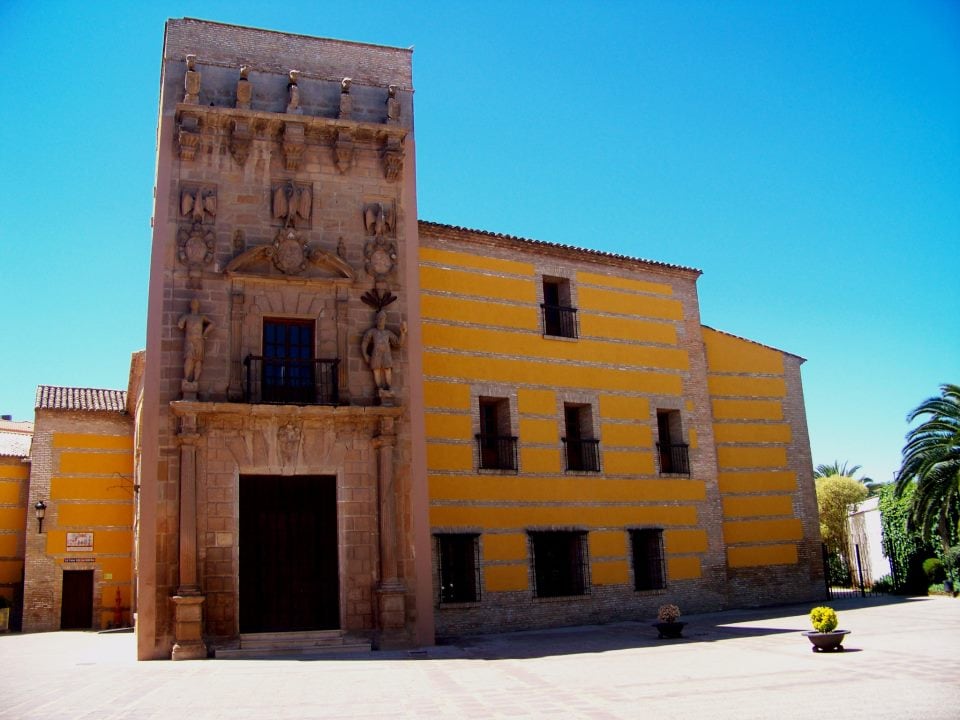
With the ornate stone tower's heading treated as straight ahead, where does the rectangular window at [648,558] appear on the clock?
The rectangular window is roughly at 8 o'clock from the ornate stone tower.

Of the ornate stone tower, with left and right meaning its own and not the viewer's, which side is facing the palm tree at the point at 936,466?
left

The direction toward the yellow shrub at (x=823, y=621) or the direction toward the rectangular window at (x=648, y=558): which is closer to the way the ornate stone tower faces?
the yellow shrub

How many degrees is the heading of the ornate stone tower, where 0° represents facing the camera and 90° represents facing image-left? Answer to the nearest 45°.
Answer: approximately 0°

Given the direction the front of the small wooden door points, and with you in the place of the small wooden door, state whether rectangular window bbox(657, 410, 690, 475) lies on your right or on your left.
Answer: on your left

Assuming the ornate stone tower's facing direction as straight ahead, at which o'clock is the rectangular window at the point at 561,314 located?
The rectangular window is roughly at 8 o'clock from the ornate stone tower.

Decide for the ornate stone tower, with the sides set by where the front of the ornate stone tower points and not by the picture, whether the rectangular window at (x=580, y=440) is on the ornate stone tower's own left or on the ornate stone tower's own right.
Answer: on the ornate stone tower's own left

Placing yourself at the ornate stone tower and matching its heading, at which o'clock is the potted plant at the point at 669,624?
The potted plant is roughly at 9 o'clock from the ornate stone tower.

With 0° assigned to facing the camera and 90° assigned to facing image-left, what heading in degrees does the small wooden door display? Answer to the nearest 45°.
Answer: approximately 0°

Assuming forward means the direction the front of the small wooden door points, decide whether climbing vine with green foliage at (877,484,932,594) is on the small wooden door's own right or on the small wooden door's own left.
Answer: on the small wooden door's own left
